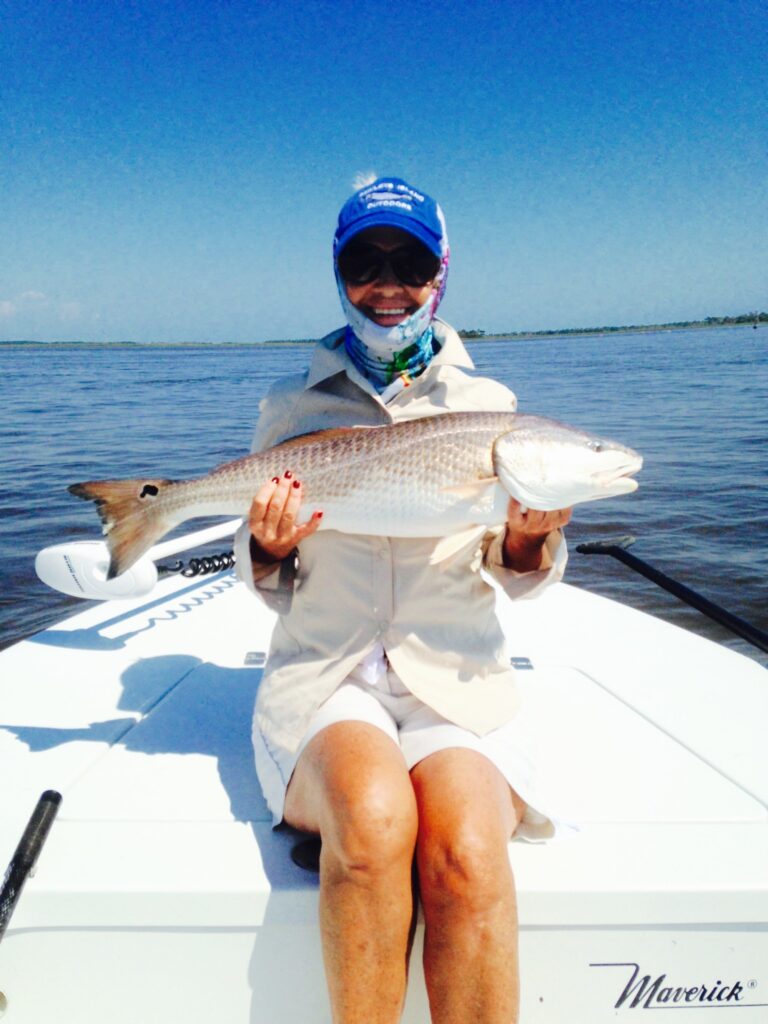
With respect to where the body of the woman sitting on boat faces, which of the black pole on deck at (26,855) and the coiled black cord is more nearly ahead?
the black pole on deck

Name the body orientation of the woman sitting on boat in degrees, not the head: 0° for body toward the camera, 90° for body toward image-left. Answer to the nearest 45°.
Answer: approximately 0°

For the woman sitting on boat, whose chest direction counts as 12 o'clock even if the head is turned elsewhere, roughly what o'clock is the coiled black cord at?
The coiled black cord is roughly at 5 o'clock from the woman sitting on boat.

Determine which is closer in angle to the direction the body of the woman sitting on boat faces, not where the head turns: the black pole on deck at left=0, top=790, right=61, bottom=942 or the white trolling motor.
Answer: the black pole on deck

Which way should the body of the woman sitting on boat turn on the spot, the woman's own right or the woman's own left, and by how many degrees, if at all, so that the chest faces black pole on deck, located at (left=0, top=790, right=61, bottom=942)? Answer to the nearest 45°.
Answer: approximately 45° to the woman's own right

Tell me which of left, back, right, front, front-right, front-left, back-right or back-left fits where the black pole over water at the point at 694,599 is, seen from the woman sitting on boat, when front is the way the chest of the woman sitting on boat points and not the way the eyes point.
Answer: back-left
